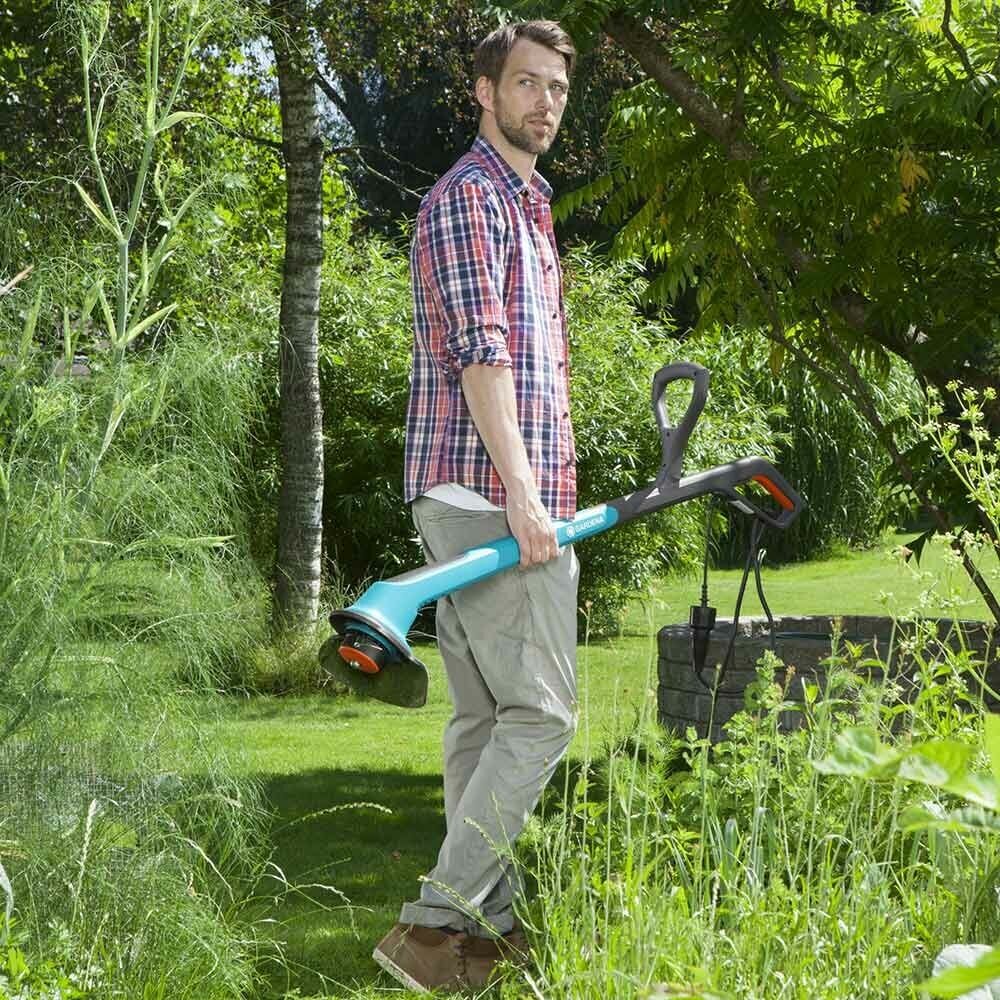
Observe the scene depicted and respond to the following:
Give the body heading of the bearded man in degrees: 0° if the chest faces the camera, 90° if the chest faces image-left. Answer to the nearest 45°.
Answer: approximately 270°

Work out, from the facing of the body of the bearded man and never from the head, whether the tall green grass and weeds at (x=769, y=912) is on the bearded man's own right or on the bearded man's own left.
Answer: on the bearded man's own right

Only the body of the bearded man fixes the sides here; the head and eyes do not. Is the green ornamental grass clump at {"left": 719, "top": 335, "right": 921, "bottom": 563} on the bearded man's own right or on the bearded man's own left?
on the bearded man's own left
